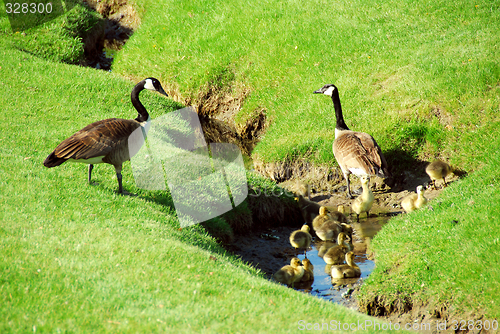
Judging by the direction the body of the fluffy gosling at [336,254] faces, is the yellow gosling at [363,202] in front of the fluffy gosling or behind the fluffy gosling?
in front

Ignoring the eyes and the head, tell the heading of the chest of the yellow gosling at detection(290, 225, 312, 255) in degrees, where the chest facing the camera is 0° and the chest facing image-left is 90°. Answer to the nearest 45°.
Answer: approximately 225°

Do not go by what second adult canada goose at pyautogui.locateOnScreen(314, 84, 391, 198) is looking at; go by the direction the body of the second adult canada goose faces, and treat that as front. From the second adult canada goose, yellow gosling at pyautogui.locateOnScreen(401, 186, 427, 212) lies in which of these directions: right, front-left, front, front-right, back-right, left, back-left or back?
back

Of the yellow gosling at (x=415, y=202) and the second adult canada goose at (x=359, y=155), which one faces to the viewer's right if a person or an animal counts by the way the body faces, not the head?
the yellow gosling

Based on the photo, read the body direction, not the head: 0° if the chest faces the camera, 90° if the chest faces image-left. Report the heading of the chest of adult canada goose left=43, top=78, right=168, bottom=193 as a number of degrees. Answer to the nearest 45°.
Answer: approximately 270°
